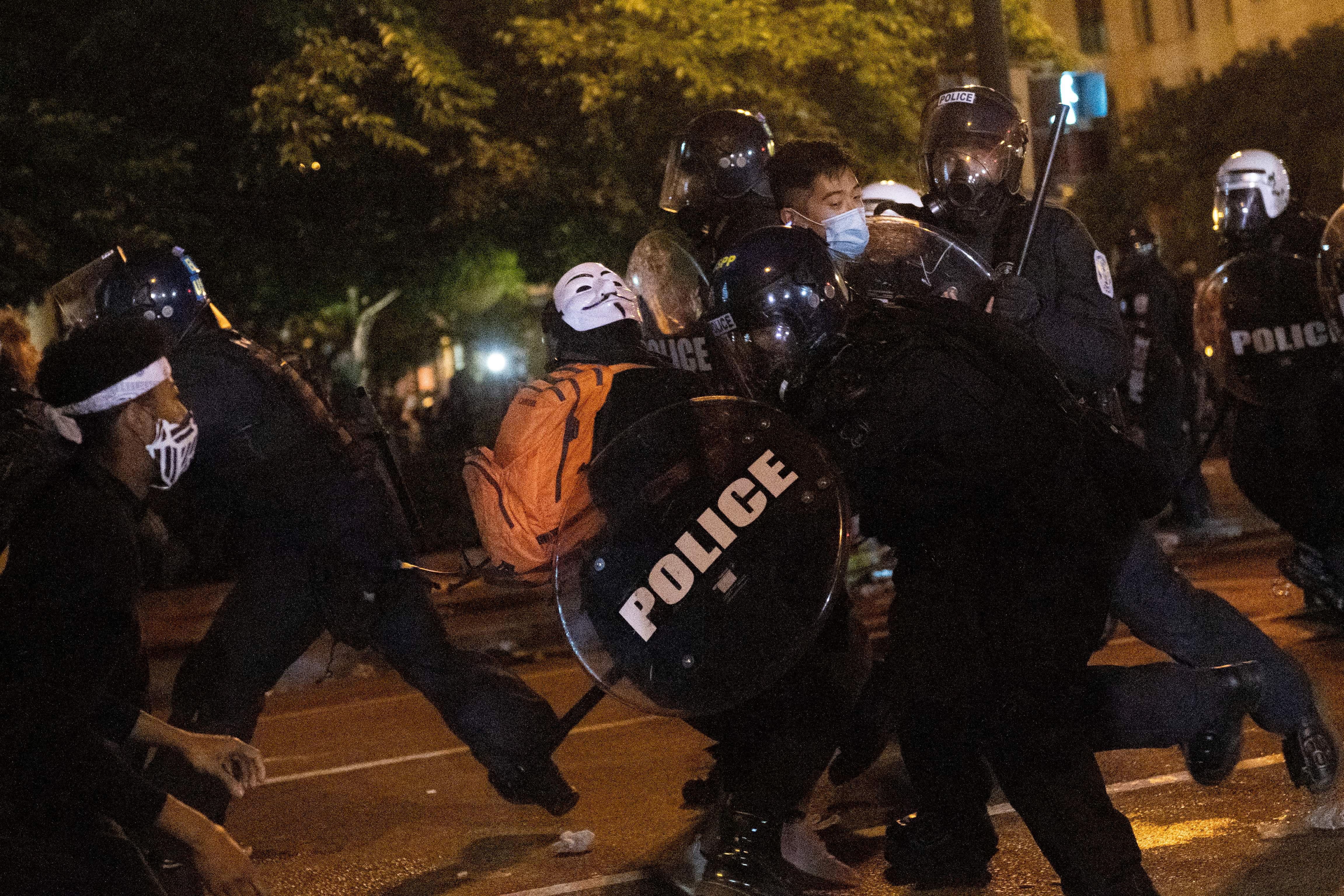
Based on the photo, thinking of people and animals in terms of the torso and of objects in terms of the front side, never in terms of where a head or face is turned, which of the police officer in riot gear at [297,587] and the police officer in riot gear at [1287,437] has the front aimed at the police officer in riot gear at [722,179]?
the police officer in riot gear at [1287,437]

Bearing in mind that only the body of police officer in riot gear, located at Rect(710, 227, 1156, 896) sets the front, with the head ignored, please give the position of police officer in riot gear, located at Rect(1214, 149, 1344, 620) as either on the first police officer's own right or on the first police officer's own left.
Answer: on the first police officer's own right

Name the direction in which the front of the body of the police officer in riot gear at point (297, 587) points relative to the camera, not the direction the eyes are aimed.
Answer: to the viewer's left

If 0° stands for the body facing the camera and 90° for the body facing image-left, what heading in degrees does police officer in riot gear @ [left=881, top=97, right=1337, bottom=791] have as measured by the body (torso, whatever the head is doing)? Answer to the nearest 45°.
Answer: approximately 45°

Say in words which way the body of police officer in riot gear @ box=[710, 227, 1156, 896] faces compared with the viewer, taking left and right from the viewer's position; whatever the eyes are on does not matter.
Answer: facing to the left of the viewer

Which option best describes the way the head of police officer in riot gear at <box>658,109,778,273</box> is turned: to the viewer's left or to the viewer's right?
to the viewer's left
